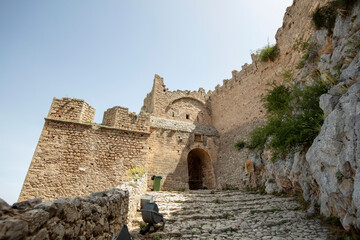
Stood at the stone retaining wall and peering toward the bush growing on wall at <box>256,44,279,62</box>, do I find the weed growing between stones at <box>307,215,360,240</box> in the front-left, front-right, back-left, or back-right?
front-right

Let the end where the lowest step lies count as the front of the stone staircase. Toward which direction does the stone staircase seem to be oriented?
toward the camera

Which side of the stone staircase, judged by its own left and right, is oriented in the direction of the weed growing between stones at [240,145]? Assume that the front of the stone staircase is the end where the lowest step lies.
back

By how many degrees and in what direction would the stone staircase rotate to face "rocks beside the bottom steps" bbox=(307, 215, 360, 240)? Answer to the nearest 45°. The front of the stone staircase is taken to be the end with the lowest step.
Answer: approximately 45° to its left

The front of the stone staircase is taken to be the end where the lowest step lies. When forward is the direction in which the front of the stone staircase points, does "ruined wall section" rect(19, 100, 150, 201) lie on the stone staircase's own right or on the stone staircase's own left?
on the stone staircase's own right

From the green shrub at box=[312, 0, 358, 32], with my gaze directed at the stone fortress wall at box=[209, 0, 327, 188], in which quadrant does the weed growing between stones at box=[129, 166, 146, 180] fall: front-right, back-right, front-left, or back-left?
front-left
